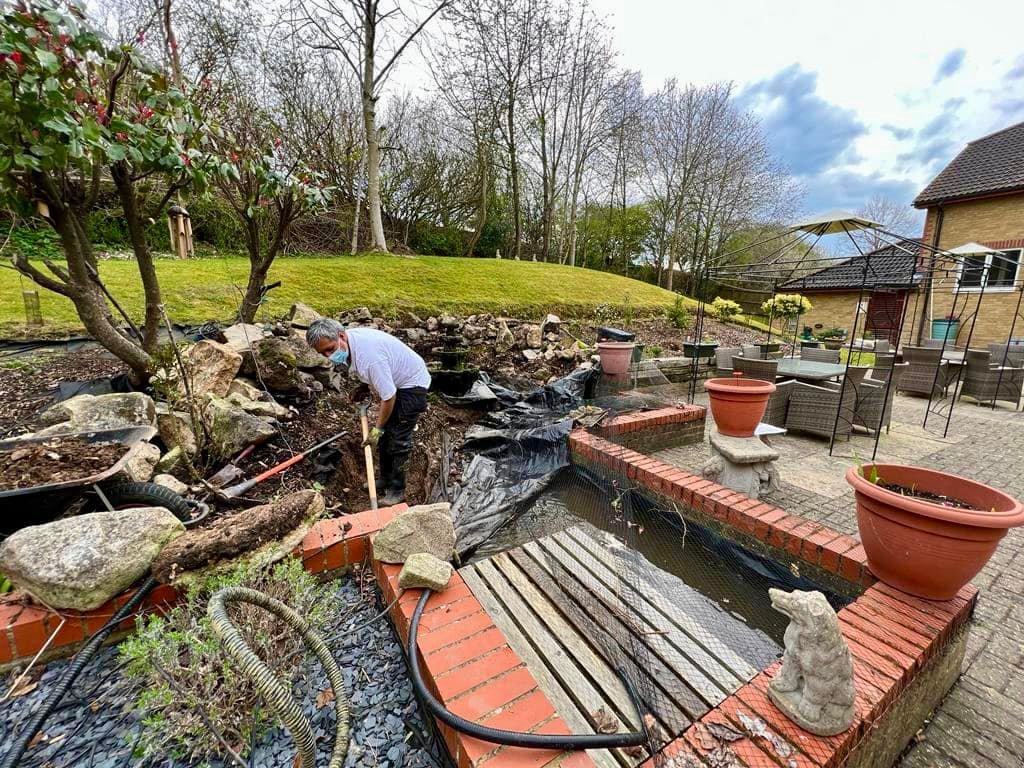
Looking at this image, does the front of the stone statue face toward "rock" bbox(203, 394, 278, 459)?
yes

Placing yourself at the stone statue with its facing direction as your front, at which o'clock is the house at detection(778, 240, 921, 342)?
The house is roughly at 3 o'clock from the stone statue.

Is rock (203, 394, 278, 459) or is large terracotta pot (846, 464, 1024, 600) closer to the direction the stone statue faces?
the rock

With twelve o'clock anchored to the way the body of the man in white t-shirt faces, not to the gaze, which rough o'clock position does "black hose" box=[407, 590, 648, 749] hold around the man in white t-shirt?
The black hose is roughly at 9 o'clock from the man in white t-shirt.

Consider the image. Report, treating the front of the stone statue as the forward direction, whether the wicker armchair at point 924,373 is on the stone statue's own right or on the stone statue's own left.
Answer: on the stone statue's own right

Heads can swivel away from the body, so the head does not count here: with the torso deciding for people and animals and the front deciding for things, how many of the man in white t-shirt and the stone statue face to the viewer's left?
2

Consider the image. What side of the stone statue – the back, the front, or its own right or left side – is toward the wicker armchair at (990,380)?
right

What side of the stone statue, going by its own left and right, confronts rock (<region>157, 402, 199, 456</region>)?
front

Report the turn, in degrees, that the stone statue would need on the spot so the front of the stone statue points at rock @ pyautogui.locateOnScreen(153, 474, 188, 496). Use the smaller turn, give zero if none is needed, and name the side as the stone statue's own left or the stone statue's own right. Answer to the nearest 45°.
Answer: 0° — it already faces it

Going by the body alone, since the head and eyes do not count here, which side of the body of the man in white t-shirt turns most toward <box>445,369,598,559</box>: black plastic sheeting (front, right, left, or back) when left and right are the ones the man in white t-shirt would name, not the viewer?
back

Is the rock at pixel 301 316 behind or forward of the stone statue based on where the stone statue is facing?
forward

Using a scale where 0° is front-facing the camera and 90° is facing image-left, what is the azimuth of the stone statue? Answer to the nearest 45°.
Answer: approximately 90°

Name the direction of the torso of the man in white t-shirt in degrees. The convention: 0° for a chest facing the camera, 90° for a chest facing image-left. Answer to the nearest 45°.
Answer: approximately 90°
